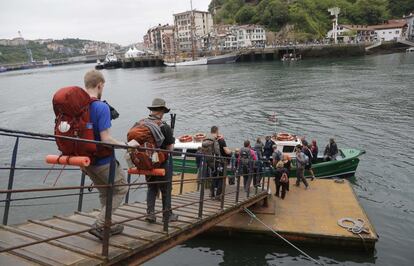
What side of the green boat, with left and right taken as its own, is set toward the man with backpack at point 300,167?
right

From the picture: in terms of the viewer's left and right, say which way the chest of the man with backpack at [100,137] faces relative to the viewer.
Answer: facing away from the viewer and to the right of the viewer

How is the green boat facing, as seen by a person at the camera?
facing to the right of the viewer

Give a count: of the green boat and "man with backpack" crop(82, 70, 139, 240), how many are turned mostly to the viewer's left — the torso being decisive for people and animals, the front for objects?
0

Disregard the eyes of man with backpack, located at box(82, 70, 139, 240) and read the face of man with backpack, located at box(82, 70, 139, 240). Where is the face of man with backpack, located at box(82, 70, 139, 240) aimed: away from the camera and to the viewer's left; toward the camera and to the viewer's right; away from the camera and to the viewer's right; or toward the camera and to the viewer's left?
away from the camera and to the viewer's right

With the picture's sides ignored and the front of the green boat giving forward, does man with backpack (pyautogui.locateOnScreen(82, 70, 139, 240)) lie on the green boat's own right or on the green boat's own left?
on the green boat's own right

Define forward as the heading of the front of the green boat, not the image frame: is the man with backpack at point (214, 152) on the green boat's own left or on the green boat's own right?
on the green boat's own right

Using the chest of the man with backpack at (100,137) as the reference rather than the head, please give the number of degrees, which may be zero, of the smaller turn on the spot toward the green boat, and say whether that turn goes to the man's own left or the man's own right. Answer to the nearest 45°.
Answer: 0° — they already face it

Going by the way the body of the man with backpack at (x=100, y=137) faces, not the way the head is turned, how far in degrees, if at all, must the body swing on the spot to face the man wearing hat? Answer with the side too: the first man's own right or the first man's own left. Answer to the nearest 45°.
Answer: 0° — they already face them

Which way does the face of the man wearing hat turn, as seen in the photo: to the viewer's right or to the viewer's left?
to the viewer's right
